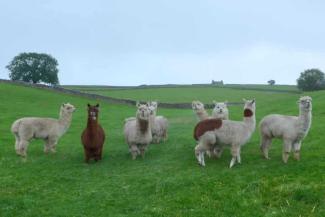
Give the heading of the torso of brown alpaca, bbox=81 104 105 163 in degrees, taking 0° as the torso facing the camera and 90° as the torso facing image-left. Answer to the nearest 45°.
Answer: approximately 0°

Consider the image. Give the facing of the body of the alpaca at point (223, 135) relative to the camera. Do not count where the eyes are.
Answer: to the viewer's right

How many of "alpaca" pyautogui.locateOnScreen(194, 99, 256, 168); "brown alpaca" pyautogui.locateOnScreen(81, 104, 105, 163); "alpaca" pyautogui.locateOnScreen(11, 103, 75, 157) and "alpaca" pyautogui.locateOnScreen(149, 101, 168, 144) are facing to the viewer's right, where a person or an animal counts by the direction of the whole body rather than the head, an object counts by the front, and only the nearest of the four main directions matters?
2

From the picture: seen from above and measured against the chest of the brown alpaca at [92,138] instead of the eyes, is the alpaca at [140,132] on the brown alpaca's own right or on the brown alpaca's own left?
on the brown alpaca's own left

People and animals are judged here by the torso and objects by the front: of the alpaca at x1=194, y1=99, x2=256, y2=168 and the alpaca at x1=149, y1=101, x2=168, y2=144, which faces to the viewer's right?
the alpaca at x1=194, y1=99, x2=256, y2=168

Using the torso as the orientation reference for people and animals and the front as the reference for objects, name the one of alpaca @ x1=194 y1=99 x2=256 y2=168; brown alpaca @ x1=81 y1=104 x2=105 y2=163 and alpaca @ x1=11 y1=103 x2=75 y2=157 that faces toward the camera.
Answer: the brown alpaca

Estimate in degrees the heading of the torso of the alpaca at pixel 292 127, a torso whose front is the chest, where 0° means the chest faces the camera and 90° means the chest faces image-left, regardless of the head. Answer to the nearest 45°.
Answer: approximately 315°

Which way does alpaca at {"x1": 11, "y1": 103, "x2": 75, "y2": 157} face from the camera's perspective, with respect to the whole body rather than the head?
to the viewer's right

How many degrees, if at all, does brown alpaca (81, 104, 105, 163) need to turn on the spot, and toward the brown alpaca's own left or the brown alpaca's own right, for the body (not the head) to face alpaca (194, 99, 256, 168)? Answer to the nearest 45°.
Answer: approximately 45° to the brown alpaca's own left

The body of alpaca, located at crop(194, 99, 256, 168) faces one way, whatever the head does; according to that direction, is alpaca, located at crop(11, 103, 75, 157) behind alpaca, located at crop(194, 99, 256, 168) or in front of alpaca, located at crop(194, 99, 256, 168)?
behind

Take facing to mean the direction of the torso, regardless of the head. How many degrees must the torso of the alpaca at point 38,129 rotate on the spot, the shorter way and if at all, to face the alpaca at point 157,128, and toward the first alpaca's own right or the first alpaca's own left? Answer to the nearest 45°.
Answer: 0° — it already faces it
